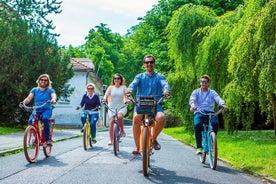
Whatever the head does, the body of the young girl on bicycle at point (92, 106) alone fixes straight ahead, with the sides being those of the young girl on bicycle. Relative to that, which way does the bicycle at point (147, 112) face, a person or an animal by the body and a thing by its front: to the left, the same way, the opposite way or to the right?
the same way

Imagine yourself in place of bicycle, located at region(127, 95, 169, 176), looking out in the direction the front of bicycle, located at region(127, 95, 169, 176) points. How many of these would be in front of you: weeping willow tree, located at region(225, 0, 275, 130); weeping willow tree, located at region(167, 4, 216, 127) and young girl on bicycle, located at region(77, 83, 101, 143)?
0

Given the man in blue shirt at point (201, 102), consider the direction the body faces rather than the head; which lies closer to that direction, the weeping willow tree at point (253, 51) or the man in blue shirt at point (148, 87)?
the man in blue shirt

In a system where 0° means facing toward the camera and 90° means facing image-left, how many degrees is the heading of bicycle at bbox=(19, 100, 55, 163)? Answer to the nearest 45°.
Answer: approximately 45°

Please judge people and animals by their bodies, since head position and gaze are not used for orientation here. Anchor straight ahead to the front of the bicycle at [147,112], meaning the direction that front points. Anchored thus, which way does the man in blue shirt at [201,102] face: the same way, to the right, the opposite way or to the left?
the same way

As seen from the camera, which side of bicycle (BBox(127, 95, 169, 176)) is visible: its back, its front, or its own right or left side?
front

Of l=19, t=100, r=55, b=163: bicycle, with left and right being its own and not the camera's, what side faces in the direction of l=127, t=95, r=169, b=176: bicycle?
left

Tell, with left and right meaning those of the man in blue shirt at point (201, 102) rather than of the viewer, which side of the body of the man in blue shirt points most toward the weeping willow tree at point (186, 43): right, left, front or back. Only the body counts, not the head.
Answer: back

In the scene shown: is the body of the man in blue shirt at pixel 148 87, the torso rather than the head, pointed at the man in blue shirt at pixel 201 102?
no

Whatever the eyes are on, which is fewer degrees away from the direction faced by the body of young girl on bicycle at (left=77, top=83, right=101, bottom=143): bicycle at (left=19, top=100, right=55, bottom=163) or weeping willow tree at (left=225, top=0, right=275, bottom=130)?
the bicycle

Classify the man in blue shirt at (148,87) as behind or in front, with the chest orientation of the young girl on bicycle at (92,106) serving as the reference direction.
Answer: in front

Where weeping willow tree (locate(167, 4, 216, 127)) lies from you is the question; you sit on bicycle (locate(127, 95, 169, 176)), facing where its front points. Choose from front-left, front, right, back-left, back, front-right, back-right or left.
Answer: back

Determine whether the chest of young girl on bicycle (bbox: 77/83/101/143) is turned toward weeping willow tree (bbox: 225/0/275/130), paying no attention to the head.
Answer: no

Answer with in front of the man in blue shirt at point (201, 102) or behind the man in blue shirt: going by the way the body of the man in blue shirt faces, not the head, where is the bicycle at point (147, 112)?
in front

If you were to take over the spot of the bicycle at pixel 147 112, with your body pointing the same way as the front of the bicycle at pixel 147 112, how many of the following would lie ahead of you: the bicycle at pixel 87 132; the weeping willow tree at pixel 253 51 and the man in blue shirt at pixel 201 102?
0

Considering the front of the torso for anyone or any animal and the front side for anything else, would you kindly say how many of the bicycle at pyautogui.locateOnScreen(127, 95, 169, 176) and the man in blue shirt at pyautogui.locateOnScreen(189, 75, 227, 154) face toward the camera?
2
